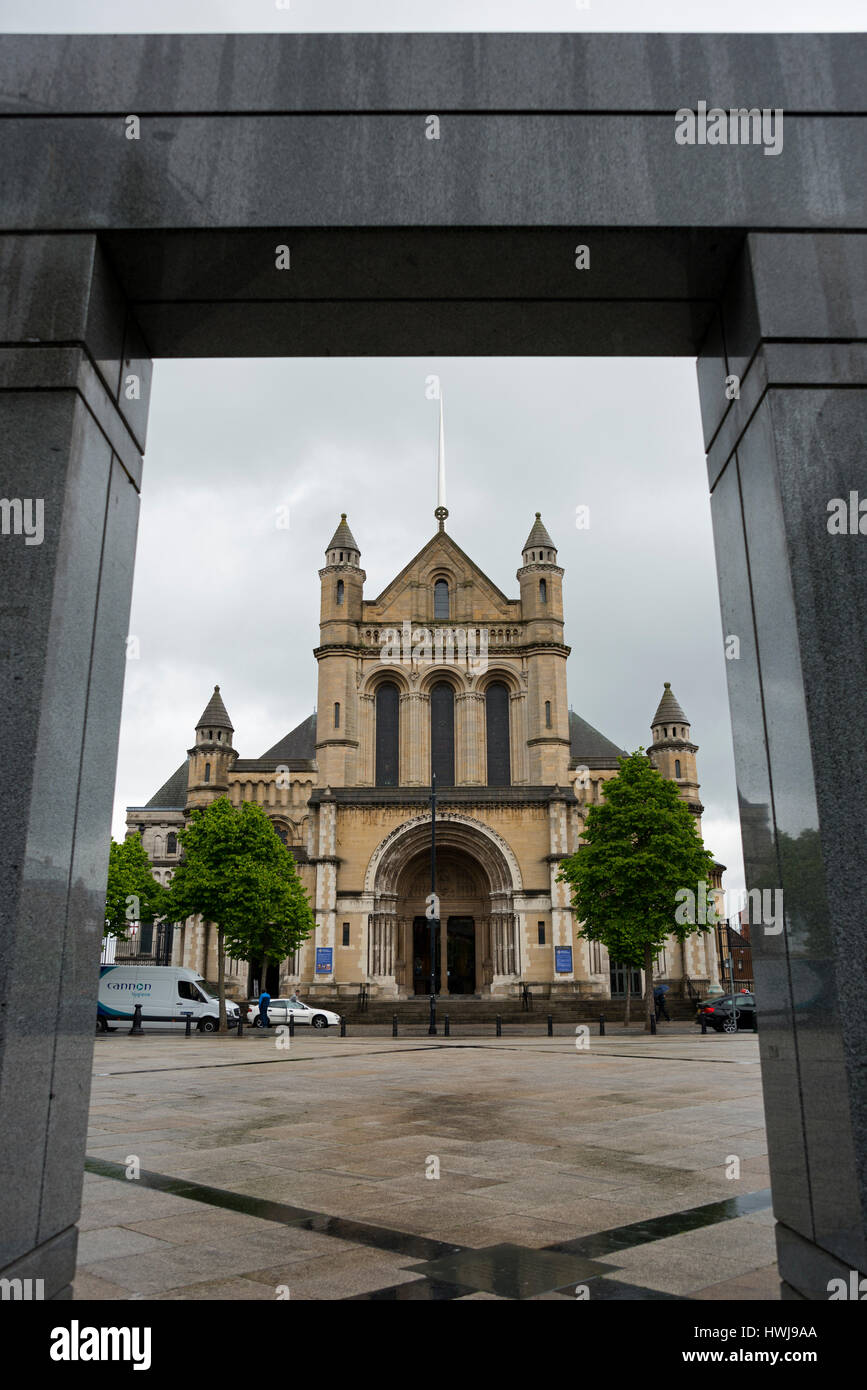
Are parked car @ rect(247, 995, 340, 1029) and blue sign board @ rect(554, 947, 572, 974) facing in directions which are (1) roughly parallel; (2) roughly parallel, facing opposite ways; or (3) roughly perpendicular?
roughly perpendicular

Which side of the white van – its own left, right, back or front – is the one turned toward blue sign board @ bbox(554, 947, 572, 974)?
front

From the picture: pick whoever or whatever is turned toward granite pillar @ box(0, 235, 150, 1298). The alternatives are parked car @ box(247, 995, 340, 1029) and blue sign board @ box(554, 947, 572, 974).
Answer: the blue sign board

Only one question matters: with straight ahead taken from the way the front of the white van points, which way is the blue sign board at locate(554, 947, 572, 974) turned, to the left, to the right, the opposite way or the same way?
to the right

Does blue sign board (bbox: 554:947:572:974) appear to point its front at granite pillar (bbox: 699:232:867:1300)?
yes

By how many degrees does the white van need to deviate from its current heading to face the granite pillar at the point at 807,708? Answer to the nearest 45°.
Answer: approximately 90° to its right

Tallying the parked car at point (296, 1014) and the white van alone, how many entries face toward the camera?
0

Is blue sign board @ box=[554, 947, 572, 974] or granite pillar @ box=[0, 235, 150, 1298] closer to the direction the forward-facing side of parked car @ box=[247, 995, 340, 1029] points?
the blue sign board

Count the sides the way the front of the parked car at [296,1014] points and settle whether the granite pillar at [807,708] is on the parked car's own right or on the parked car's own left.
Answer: on the parked car's own right

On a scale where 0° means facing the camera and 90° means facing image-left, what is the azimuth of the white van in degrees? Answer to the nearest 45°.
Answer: approximately 270°

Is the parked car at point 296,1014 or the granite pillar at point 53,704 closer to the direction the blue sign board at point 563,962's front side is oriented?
the granite pillar

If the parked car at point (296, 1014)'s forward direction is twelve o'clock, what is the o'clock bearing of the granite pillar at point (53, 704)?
The granite pillar is roughly at 3 o'clock from the parked car.

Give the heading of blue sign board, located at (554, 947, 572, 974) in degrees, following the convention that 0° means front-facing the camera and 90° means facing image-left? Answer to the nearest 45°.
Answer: approximately 0°

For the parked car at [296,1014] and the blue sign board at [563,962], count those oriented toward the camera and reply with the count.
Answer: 1

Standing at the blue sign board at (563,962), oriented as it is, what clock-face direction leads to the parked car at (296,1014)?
The parked car is roughly at 2 o'clock from the blue sign board.

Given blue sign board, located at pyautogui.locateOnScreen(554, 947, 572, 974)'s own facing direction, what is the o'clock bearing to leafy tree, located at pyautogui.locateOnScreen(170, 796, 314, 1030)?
The leafy tree is roughly at 2 o'clock from the blue sign board.

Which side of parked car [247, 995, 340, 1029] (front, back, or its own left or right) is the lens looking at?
right

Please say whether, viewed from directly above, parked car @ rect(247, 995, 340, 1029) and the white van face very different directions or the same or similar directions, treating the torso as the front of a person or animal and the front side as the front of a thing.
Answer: same or similar directions

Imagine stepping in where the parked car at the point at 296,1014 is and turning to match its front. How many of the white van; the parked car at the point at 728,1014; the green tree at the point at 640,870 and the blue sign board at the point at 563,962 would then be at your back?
1
